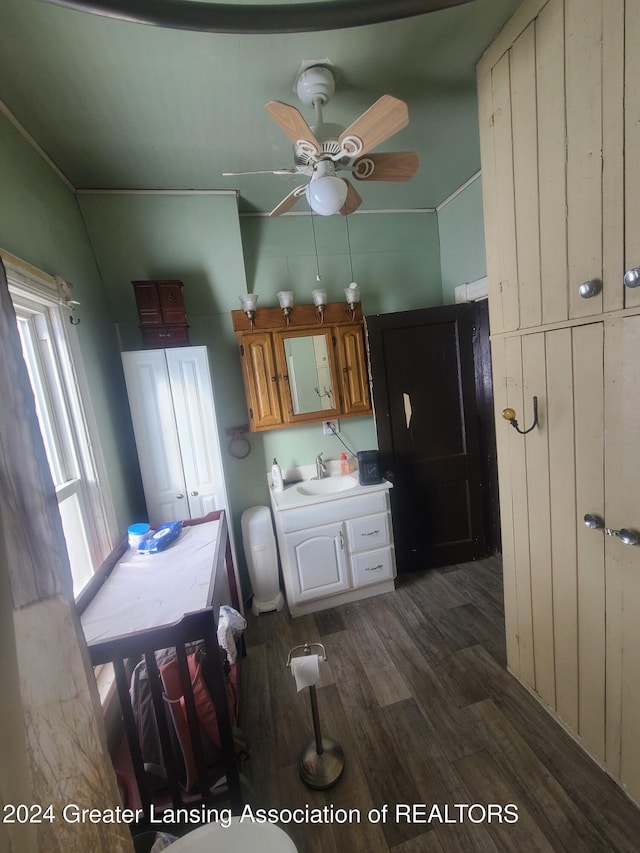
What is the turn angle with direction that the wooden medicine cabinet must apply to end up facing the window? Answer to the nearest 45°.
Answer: approximately 45° to its right

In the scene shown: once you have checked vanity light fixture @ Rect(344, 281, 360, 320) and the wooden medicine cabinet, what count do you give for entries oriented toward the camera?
2

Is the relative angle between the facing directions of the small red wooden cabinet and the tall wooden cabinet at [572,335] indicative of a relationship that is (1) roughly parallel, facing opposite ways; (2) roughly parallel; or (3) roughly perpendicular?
roughly perpendicular

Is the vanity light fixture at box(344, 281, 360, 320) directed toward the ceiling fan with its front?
yes

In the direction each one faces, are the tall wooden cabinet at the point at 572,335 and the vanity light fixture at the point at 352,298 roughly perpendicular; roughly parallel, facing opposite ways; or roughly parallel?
roughly perpendicular

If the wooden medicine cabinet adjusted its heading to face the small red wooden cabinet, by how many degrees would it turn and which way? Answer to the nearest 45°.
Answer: approximately 90° to its right

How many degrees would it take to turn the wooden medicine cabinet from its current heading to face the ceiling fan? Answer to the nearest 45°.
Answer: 0° — it already faces it
